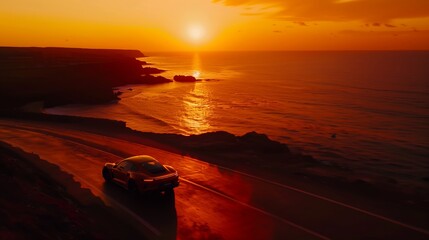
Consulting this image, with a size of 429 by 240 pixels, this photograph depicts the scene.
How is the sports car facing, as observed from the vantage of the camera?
facing away from the viewer and to the left of the viewer
